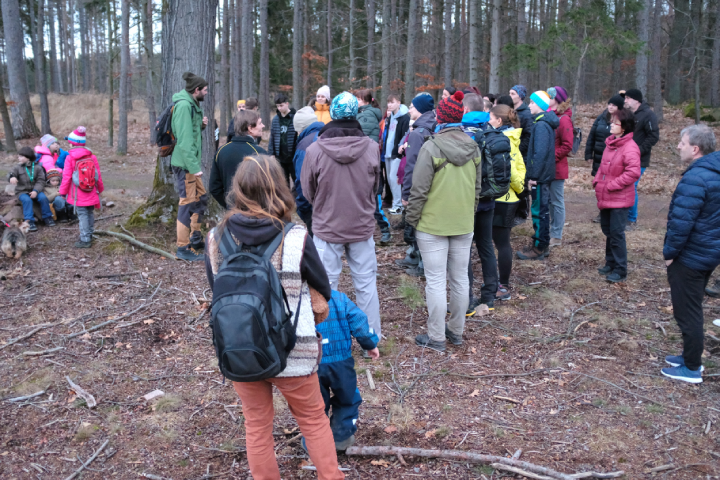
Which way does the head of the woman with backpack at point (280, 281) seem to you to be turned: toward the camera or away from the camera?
away from the camera

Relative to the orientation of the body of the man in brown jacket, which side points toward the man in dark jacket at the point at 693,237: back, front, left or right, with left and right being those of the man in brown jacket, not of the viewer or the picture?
right

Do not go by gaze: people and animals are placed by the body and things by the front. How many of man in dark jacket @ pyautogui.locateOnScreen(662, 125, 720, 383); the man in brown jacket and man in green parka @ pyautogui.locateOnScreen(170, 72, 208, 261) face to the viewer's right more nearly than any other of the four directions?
1

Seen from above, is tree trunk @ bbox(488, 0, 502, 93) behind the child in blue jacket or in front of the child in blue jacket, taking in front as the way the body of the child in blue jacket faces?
in front

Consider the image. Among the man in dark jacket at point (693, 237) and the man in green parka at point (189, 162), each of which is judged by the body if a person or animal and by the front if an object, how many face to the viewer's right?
1

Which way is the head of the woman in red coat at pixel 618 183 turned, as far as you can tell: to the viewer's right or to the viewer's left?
to the viewer's left

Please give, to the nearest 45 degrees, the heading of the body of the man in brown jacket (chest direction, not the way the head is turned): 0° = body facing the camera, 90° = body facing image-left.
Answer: approximately 180°

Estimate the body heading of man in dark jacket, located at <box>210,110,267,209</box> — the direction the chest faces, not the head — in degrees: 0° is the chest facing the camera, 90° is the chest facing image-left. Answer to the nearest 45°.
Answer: approximately 225°

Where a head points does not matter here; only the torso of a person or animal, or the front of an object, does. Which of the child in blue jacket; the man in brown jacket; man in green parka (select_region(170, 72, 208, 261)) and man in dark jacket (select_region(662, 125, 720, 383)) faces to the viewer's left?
the man in dark jacket

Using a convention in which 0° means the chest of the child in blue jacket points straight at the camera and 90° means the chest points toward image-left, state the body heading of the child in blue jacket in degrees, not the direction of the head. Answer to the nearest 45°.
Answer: approximately 225°

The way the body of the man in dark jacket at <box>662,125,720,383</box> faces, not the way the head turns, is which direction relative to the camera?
to the viewer's left

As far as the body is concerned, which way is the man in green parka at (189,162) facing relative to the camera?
to the viewer's right

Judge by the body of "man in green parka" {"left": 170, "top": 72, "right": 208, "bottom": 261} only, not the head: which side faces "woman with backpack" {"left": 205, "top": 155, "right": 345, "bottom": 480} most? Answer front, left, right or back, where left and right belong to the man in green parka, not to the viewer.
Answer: right
